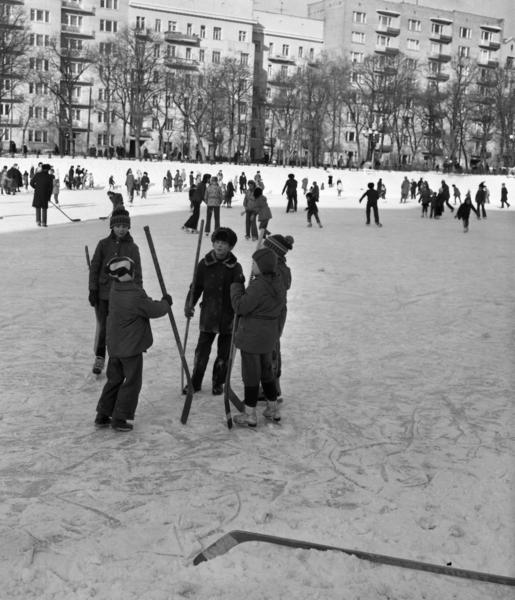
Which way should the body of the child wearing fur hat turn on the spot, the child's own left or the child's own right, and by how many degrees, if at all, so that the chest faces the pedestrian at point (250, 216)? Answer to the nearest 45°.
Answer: approximately 180°

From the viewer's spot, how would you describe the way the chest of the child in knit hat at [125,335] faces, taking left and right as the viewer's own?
facing away from the viewer and to the right of the viewer

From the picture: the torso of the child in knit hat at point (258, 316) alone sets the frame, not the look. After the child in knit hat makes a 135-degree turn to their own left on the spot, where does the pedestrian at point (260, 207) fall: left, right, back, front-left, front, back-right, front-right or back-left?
back

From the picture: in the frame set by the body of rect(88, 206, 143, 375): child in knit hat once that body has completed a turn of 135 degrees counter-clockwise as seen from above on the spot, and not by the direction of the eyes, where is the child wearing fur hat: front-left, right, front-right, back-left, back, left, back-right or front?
right

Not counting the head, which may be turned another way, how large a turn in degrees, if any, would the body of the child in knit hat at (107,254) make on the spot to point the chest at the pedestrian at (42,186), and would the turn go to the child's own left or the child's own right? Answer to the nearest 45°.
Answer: approximately 180°

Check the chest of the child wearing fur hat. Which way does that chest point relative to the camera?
toward the camera

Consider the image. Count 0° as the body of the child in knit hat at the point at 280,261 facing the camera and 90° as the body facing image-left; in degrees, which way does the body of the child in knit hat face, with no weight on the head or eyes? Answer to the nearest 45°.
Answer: approximately 90°

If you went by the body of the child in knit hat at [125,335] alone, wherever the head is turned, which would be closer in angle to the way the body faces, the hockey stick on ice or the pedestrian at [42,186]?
the pedestrian

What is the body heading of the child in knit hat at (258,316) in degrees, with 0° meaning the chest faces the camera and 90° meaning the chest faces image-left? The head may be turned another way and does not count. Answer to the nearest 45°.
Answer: approximately 135°

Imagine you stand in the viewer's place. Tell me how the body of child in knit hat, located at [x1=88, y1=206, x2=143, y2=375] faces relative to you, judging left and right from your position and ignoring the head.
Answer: facing the viewer

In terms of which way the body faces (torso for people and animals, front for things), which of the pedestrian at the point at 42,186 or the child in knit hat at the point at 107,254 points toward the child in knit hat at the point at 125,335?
the child in knit hat at the point at 107,254

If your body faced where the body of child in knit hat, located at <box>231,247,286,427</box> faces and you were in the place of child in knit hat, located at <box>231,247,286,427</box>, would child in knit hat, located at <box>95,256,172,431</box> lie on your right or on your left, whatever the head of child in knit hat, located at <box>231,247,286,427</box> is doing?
on your left
